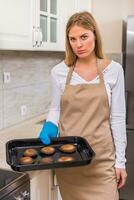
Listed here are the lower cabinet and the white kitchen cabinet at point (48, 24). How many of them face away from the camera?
0

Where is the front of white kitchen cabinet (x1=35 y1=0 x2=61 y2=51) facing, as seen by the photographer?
facing the viewer and to the right of the viewer

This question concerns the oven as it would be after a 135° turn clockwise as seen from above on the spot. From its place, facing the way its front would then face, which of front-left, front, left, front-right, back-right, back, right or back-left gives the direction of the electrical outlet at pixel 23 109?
right

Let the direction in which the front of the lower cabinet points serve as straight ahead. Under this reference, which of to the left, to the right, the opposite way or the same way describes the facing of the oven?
the same way

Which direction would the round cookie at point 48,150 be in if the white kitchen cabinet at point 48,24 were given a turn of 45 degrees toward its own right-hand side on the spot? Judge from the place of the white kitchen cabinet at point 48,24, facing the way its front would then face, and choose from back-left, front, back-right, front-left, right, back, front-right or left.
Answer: front

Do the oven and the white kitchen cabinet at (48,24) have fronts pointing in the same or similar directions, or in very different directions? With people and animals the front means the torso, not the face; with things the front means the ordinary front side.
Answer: same or similar directions

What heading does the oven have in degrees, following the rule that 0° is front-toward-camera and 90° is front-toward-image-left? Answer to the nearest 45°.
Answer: approximately 315°

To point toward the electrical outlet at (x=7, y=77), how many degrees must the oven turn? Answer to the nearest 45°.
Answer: approximately 135° to its left

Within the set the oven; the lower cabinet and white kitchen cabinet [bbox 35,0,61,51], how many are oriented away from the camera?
0

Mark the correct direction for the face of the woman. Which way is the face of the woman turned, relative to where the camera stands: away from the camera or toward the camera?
toward the camera

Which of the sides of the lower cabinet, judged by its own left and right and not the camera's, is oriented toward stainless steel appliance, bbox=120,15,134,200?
left

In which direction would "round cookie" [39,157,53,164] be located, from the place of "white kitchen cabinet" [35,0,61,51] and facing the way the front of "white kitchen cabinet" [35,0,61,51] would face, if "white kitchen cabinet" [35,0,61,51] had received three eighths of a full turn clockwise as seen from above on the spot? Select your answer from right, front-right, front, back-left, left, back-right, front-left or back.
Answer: left

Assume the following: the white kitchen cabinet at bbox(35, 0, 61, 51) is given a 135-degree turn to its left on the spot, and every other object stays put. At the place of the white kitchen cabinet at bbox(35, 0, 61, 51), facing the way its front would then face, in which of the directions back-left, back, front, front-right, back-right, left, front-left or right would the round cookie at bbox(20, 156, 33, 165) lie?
back

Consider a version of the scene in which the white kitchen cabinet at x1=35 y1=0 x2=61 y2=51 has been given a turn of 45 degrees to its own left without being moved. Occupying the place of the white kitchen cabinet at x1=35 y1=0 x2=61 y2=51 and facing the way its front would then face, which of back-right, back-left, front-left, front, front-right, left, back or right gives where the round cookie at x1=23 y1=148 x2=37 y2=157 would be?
right

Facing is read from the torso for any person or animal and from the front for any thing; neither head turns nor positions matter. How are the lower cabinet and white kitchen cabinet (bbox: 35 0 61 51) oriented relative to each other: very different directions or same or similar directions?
same or similar directions
